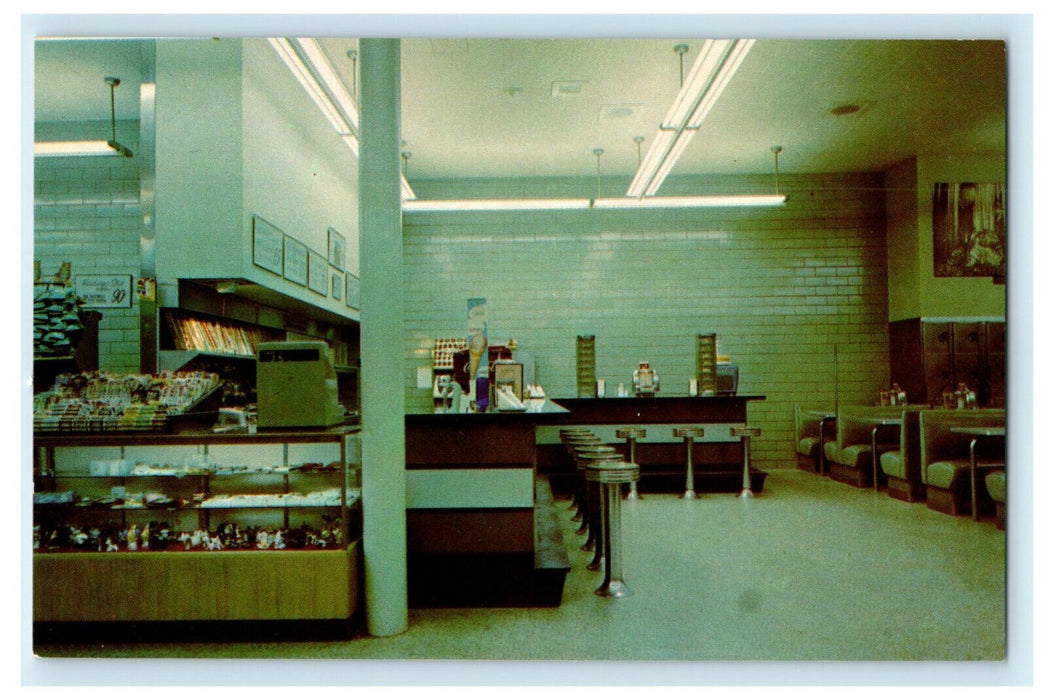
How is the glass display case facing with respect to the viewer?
toward the camera

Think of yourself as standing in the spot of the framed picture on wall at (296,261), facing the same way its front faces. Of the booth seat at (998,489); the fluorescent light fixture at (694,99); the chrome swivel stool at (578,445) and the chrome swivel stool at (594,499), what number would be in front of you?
4

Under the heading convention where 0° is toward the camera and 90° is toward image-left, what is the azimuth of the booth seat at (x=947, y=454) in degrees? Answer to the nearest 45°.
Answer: approximately 315°

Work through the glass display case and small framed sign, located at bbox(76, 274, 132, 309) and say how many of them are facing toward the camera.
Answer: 2

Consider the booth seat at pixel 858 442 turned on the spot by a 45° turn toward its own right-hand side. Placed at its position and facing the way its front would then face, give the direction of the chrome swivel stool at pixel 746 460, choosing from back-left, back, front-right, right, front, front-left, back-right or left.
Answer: front-right

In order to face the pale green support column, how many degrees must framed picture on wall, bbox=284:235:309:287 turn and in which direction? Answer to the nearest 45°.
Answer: approximately 45° to its right

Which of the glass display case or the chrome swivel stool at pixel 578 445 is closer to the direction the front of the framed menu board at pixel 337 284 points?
the chrome swivel stool

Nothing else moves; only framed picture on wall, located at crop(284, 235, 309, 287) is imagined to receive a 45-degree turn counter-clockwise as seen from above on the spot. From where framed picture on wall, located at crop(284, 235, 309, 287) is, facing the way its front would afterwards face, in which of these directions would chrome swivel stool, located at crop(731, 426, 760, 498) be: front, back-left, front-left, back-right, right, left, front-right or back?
front

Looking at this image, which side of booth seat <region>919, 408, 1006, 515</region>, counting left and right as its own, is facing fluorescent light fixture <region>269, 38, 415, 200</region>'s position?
right

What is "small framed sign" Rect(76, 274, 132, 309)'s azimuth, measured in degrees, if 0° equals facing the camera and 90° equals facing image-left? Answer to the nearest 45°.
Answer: approximately 0°

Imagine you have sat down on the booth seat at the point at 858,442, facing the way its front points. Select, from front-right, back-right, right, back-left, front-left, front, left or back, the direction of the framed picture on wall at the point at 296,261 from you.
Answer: right
